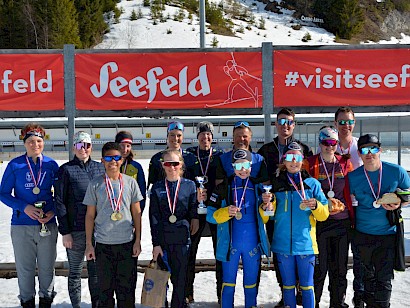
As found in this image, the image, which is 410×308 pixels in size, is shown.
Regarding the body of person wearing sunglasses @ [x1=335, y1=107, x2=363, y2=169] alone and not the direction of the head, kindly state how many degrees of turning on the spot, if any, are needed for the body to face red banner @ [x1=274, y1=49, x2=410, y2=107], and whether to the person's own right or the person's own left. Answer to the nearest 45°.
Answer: approximately 180°

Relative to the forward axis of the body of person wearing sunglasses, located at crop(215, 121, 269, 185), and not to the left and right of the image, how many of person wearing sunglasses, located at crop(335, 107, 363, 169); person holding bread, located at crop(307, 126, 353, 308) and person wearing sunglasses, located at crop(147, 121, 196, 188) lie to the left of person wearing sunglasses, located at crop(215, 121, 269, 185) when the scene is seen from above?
2

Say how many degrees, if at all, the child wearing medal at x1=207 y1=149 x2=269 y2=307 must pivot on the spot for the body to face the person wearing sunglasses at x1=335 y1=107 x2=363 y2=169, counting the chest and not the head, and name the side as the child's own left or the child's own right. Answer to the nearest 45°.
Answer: approximately 135° to the child's own left

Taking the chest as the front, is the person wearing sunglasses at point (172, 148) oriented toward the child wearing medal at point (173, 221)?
yes

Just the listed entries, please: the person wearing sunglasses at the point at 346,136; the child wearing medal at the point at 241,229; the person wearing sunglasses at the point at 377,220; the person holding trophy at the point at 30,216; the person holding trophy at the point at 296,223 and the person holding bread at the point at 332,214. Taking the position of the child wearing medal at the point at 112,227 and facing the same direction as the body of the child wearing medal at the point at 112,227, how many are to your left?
5

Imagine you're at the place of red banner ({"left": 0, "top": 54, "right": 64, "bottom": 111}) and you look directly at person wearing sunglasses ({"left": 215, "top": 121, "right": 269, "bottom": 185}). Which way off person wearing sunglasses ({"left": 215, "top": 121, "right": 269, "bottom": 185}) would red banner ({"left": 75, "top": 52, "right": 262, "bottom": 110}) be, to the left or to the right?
left

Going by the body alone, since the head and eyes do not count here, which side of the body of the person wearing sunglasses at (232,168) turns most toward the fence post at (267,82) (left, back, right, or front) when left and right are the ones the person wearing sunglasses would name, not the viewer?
back

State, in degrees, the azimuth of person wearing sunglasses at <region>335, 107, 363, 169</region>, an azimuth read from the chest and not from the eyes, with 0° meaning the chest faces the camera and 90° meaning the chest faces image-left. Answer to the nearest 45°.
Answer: approximately 0°

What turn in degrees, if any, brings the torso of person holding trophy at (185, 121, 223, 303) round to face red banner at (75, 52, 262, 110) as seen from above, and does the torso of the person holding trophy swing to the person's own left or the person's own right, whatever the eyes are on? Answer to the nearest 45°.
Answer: approximately 180°
